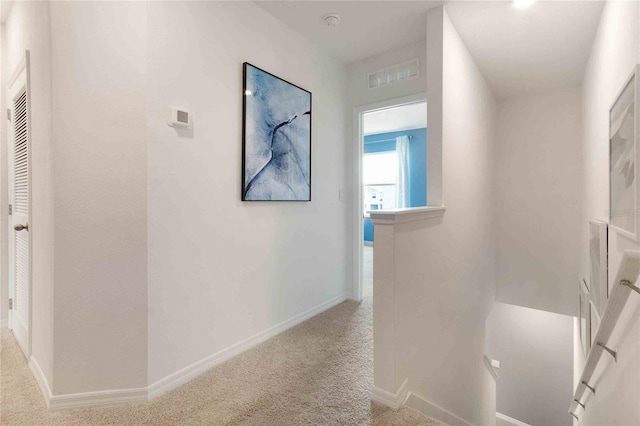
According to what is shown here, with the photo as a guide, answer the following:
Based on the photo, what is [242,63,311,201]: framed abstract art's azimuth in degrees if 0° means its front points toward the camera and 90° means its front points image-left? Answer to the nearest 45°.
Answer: approximately 315°

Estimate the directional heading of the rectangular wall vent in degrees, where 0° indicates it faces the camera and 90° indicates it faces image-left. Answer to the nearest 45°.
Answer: approximately 45°

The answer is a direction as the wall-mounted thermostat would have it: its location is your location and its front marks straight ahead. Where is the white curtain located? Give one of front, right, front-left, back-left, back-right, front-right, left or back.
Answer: left

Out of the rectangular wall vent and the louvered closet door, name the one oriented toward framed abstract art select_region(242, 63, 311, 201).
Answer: the rectangular wall vent

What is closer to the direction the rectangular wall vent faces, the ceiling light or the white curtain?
the ceiling light

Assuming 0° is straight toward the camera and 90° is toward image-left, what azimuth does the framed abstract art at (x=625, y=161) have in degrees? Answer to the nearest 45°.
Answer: approximately 90°

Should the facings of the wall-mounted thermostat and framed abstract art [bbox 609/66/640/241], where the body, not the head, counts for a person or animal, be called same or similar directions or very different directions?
very different directions

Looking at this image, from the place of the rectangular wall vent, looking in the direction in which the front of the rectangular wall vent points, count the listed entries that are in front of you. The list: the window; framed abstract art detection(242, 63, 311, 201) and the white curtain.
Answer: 1

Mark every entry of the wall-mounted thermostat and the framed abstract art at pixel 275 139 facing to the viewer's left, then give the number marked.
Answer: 0
